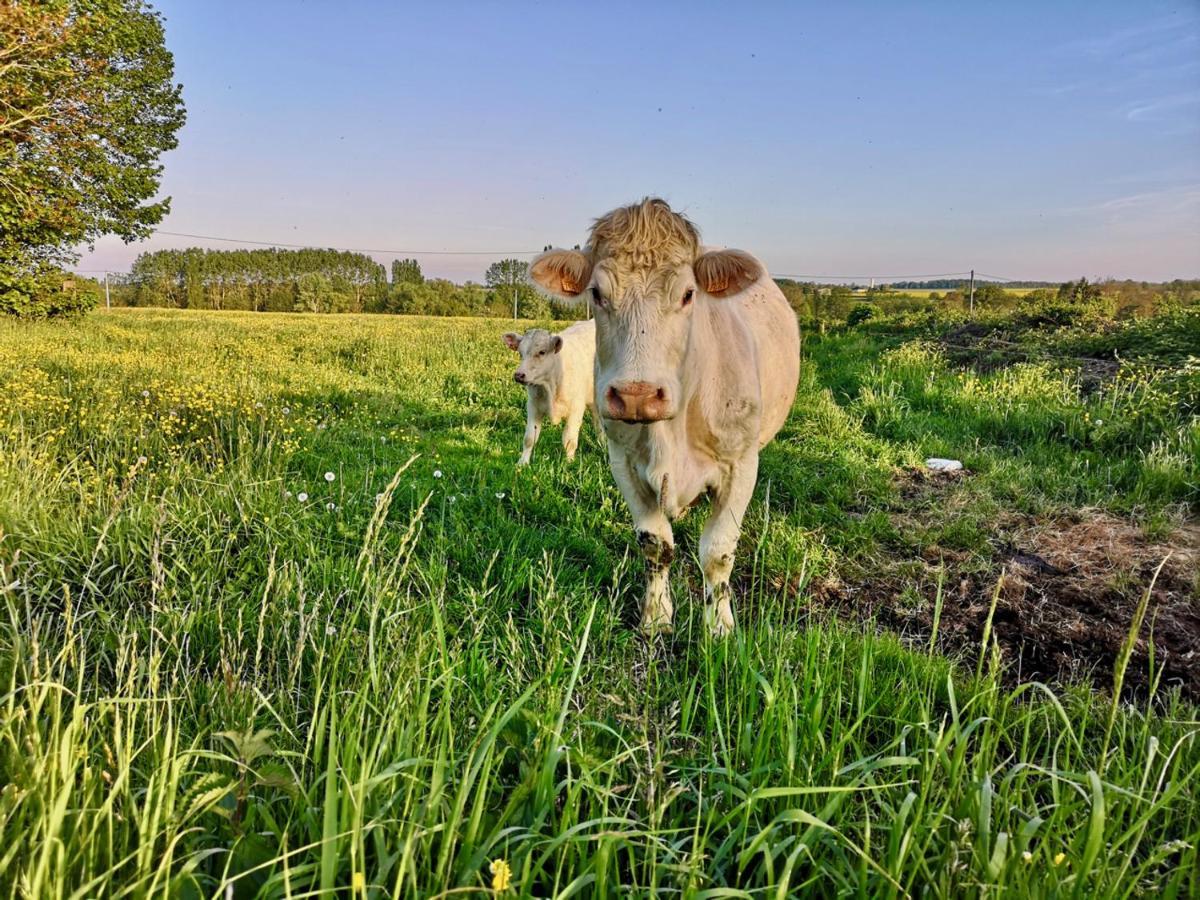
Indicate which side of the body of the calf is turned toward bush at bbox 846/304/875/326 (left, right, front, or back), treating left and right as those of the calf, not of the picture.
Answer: back

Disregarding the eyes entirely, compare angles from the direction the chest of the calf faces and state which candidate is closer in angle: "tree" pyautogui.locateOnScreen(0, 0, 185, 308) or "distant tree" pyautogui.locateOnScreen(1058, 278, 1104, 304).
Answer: the tree

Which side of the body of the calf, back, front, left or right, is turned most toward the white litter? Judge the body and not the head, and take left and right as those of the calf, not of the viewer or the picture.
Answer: left

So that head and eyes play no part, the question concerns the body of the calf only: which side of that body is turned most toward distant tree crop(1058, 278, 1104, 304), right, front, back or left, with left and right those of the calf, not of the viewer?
back

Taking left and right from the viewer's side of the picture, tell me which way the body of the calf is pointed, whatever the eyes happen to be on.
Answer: facing the viewer and to the left of the viewer

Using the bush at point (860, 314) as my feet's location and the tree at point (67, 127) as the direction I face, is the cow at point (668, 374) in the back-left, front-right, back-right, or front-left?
front-left

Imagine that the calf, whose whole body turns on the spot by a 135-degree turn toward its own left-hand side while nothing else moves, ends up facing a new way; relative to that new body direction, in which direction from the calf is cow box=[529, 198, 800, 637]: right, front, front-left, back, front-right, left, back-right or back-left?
right

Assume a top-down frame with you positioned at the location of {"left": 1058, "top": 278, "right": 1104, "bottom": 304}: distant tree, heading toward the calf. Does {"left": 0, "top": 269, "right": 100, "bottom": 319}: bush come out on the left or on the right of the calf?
right

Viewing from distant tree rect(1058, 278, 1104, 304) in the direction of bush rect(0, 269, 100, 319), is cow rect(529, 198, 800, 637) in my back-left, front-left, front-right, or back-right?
front-left

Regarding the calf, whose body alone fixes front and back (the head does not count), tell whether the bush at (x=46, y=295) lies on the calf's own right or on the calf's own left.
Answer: on the calf's own right

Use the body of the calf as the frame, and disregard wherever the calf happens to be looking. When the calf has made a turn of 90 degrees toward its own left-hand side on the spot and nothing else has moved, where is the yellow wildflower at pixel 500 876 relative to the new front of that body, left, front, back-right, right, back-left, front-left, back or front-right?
front-right

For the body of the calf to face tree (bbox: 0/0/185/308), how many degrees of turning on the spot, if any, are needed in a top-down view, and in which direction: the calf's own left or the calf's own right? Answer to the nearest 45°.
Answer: approximately 90° to the calf's own right
